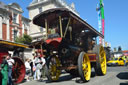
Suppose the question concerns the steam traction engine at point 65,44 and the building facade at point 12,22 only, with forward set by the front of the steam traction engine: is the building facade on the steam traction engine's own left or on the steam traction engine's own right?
on the steam traction engine's own right

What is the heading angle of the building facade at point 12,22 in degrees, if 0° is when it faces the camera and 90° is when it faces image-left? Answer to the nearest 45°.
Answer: approximately 315°

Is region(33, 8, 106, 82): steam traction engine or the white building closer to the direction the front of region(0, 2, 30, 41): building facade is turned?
the steam traction engine

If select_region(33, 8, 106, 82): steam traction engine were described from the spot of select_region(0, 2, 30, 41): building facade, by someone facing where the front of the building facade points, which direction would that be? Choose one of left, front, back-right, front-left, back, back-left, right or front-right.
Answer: front-right

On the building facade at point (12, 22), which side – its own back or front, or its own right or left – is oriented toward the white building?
left

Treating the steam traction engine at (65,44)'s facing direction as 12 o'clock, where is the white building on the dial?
The white building is roughly at 4 o'clock from the steam traction engine.

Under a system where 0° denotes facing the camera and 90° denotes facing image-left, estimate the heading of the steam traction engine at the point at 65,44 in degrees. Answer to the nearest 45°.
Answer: approximately 45°

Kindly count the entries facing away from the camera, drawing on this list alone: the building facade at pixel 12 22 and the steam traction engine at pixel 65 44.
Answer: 0
